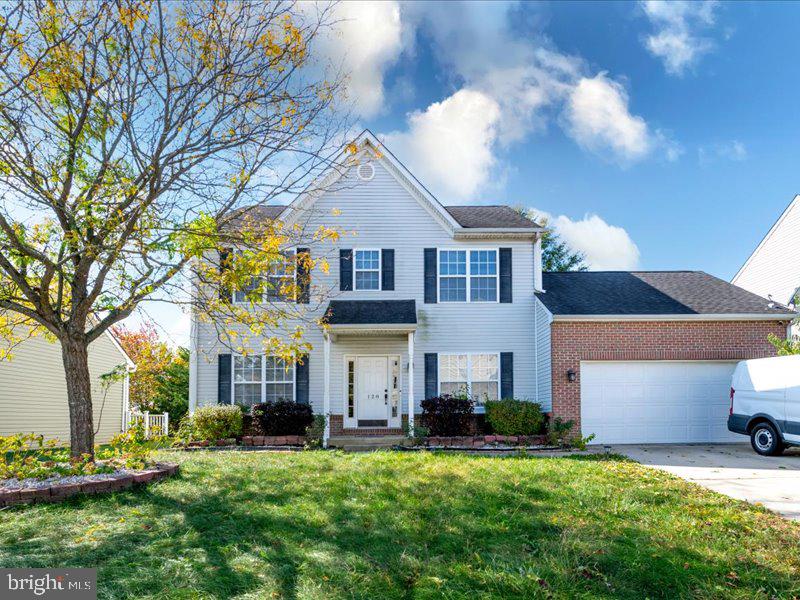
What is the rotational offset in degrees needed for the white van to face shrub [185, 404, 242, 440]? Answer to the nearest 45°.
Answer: approximately 135° to its right

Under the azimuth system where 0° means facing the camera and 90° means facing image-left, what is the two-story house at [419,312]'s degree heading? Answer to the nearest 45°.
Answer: approximately 0°

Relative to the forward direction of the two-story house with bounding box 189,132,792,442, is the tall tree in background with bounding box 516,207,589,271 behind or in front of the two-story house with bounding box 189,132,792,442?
behind

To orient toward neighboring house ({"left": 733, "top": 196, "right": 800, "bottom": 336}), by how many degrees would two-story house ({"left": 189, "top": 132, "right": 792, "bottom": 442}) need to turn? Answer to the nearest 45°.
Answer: approximately 135° to its left

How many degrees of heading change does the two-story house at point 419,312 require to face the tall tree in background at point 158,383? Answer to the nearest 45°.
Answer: approximately 135° to its right

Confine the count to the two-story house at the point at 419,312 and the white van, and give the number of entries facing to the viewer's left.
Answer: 0

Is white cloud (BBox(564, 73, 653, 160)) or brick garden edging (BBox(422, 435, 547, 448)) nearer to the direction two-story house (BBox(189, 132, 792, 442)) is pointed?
the brick garden edging

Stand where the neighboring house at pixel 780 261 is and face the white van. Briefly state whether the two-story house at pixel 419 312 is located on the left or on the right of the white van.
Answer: right
